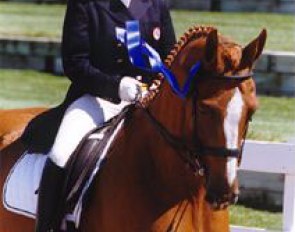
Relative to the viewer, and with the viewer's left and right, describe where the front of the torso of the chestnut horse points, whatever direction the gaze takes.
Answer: facing the viewer and to the right of the viewer
